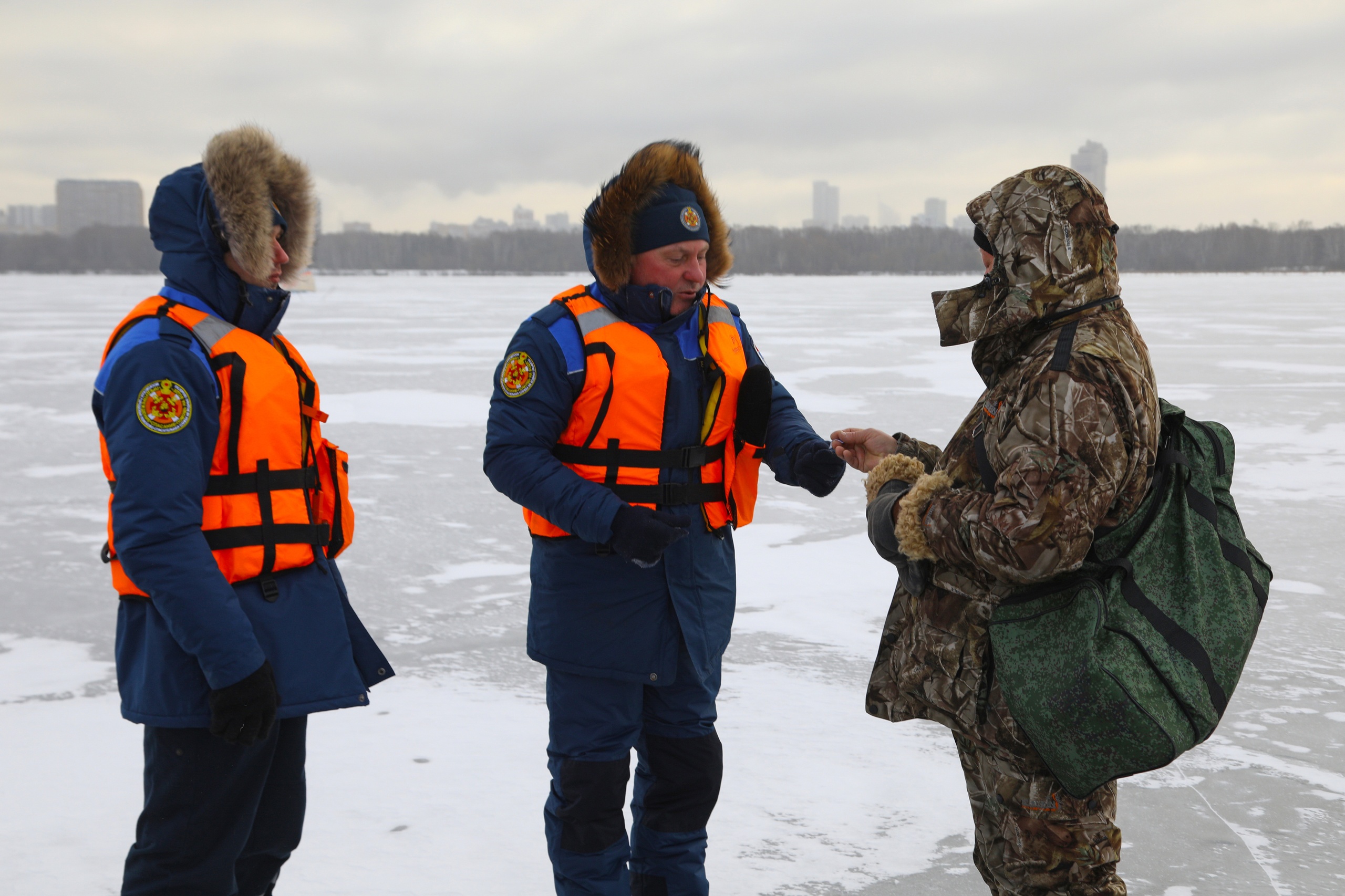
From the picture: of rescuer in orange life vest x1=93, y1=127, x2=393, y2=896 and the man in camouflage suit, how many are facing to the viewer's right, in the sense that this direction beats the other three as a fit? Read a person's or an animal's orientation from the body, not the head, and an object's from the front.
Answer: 1

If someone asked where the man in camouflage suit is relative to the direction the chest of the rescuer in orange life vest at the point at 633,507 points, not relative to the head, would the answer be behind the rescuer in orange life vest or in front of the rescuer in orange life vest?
in front

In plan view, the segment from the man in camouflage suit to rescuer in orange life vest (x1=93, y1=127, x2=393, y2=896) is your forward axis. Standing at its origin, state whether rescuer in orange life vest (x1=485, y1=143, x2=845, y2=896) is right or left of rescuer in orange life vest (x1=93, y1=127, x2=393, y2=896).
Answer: right

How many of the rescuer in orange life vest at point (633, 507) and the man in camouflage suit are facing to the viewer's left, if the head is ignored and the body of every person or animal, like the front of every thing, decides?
1

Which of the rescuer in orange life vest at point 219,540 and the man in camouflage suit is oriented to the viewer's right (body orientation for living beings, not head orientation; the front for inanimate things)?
the rescuer in orange life vest

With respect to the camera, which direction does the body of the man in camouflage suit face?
to the viewer's left

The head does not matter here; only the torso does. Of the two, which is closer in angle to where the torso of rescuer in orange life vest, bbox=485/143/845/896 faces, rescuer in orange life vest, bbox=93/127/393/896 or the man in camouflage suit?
the man in camouflage suit

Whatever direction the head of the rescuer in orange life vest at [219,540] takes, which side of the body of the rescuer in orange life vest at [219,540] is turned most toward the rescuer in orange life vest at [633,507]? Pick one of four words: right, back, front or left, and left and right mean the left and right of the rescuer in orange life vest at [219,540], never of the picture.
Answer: front

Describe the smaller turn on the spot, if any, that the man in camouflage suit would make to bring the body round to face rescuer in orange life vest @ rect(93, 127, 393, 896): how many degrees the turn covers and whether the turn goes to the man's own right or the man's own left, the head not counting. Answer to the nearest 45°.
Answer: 0° — they already face them

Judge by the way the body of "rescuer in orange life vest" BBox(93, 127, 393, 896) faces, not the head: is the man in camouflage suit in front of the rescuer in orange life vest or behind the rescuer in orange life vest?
in front

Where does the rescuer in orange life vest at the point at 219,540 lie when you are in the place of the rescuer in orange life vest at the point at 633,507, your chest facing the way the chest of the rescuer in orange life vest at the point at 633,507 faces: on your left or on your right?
on your right

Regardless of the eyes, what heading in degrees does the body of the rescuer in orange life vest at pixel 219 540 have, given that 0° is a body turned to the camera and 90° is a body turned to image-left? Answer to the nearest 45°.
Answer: approximately 270°
